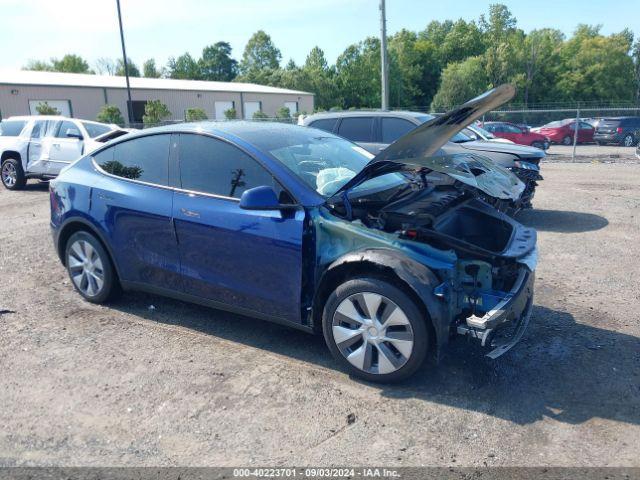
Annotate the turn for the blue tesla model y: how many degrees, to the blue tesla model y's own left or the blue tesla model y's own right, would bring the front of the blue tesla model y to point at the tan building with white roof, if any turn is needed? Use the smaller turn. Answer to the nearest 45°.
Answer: approximately 135° to the blue tesla model y's own left

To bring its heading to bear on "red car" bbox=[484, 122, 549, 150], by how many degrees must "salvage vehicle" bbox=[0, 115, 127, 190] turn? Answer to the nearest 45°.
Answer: approximately 45° to its left

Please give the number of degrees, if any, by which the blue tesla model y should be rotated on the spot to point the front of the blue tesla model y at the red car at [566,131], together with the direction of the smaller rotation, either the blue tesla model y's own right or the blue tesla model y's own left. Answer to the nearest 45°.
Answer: approximately 90° to the blue tesla model y's own left

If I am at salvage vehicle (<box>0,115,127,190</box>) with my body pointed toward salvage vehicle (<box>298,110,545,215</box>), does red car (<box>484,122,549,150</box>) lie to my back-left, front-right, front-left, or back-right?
front-left

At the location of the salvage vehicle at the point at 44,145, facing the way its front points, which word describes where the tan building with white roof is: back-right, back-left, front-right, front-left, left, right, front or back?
back-left

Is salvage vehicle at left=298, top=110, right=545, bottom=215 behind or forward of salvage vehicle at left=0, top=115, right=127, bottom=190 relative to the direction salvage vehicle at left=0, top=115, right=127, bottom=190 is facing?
forward

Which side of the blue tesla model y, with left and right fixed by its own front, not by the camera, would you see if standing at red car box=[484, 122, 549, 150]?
left

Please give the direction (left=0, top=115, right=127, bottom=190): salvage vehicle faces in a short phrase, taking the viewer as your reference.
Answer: facing the viewer and to the right of the viewer

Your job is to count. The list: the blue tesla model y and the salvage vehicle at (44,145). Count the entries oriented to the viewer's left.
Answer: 0
